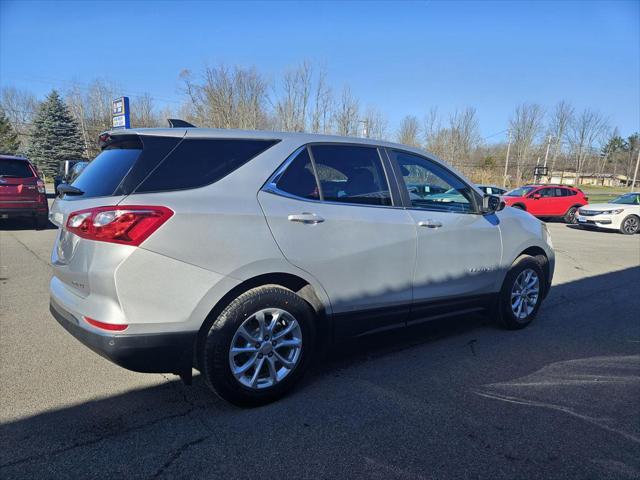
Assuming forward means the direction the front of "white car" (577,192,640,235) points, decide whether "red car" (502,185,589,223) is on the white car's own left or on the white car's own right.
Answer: on the white car's own right

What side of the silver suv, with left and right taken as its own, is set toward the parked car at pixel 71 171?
left

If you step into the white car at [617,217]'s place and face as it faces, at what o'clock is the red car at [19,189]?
The red car is roughly at 12 o'clock from the white car.

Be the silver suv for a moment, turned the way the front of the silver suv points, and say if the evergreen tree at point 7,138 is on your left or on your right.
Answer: on your left

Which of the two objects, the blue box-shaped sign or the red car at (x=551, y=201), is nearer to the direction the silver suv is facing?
the red car

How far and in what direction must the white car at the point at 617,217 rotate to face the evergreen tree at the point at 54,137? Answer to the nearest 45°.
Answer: approximately 45° to its right

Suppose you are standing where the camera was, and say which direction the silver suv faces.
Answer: facing away from the viewer and to the right of the viewer

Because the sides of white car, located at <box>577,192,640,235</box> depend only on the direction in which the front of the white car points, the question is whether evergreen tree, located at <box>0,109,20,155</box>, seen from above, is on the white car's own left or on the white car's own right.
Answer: on the white car's own right

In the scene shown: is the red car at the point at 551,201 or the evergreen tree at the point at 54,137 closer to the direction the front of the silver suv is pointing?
the red car

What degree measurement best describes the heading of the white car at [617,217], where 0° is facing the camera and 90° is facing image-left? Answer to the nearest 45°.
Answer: approximately 45°

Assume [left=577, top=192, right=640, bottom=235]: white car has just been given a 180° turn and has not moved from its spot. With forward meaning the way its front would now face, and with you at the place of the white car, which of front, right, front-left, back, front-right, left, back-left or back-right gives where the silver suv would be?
back-right

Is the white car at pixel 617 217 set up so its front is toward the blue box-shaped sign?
yes

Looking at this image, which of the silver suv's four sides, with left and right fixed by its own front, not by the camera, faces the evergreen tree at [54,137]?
left
